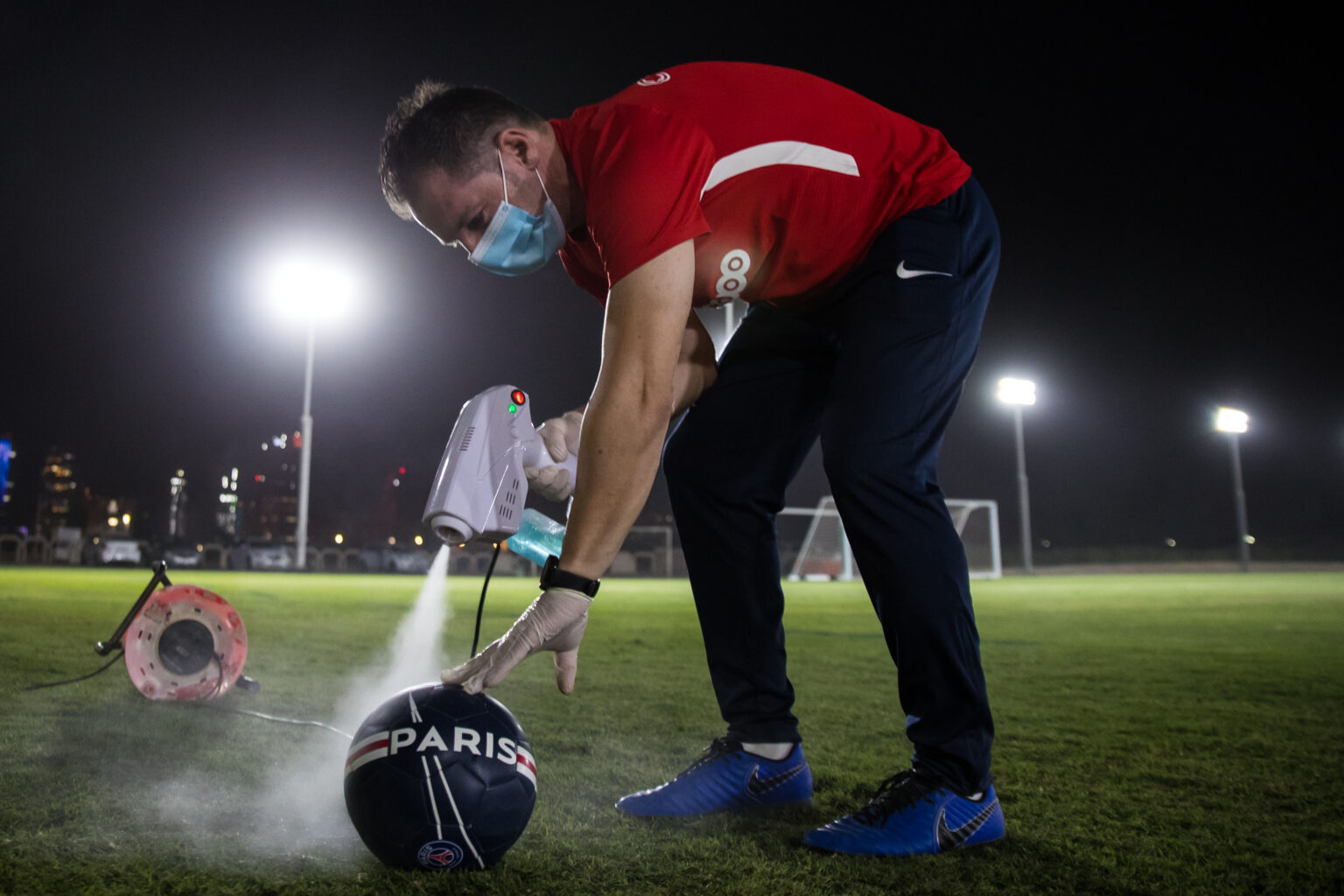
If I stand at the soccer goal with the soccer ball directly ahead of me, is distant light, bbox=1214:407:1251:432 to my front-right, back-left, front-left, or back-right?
back-left

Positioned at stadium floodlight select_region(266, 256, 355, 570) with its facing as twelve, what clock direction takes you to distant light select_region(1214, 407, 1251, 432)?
The distant light is roughly at 9 o'clock from the stadium floodlight.

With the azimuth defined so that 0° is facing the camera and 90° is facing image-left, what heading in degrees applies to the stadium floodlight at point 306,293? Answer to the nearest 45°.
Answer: approximately 0°

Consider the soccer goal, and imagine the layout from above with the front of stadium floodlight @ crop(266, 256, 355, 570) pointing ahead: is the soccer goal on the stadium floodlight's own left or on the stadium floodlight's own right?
on the stadium floodlight's own left

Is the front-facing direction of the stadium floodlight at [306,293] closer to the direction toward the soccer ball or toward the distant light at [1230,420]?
the soccer ball

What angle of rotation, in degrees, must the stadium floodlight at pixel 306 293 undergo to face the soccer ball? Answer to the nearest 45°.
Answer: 0° — it already faces it

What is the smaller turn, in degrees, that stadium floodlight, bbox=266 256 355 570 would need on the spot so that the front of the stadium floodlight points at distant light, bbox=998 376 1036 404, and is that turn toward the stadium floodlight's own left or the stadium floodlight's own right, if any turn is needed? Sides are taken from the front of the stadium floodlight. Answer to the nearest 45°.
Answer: approximately 90° to the stadium floodlight's own left
